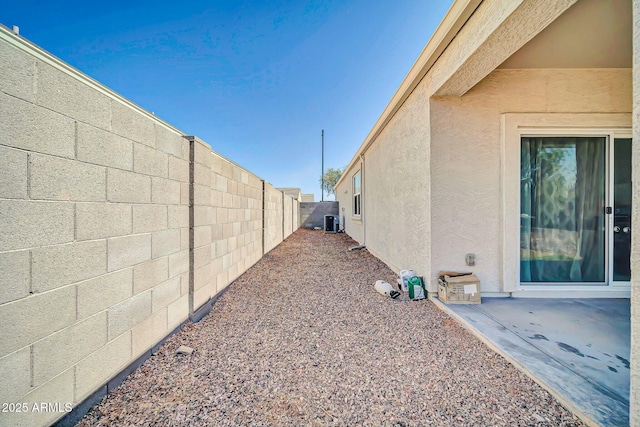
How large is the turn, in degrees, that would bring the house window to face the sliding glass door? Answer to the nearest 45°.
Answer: approximately 135° to its left

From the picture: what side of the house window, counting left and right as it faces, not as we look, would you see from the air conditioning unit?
right

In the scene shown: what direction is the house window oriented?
to the viewer's left
